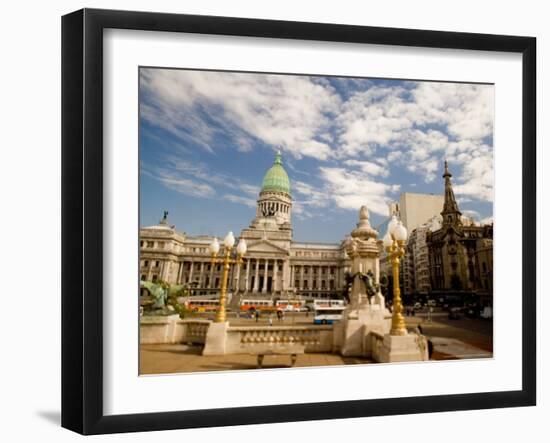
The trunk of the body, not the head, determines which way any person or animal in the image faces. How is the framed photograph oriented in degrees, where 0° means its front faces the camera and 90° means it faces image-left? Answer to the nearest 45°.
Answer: approximately 315°
